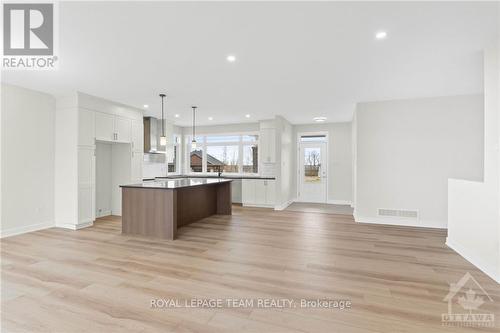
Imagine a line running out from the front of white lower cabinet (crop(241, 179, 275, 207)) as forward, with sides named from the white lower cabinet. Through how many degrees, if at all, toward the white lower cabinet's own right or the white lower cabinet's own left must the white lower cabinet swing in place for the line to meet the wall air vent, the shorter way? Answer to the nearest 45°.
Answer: approximately 45° to the white lower cabinet's own left

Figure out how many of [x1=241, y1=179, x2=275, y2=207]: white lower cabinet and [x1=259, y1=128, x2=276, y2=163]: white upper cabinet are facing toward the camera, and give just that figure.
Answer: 2

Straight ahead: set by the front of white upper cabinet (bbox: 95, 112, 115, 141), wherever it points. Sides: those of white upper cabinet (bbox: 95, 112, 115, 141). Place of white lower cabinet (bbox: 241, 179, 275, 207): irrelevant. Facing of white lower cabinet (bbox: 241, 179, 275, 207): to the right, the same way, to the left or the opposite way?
to the right

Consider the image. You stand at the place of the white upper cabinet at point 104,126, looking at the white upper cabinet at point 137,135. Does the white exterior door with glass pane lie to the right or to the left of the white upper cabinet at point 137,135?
right

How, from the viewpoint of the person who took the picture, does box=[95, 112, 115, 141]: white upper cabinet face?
facing the viewer and to the right of the viewer

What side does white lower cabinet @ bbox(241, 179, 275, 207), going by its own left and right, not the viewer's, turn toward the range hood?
right

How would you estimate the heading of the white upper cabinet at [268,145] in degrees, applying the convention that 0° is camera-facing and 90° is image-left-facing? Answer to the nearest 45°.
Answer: approximately 0°

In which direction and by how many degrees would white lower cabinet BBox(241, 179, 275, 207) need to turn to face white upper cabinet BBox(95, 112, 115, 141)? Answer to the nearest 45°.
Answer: approximately 45° to its right

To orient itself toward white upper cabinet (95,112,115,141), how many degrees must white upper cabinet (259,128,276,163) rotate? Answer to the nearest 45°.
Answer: approximately 45° to its right
